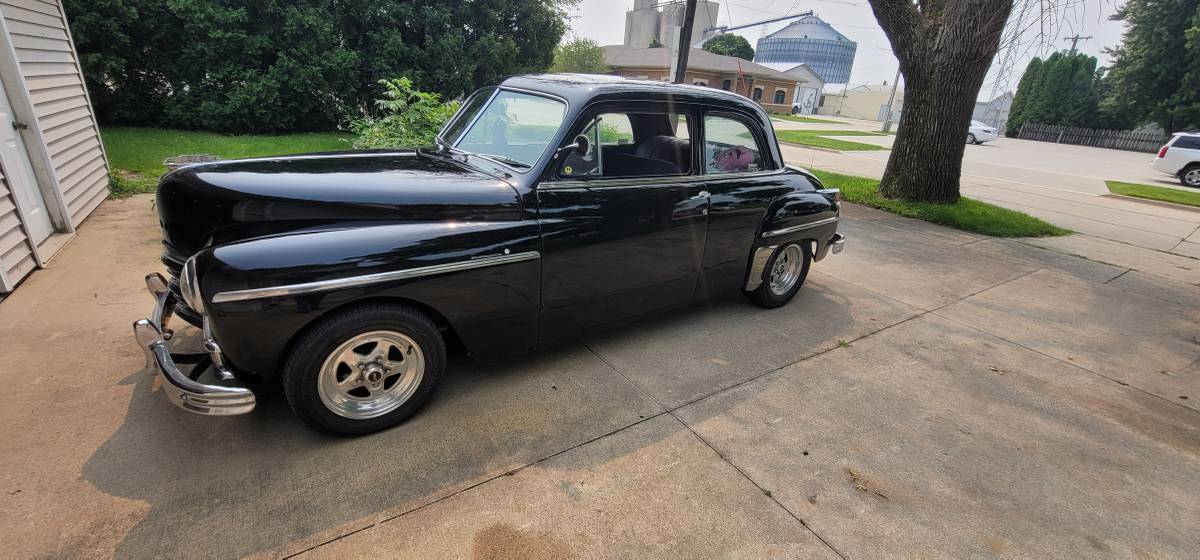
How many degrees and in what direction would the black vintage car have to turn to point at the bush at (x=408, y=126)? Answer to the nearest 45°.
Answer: approximately 135° to its right

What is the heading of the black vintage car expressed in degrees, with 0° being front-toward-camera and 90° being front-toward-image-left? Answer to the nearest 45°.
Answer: approximately 45°

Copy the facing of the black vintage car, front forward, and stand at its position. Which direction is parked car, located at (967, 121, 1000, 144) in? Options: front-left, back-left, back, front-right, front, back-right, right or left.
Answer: back

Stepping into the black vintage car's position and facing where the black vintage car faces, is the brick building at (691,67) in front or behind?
behind

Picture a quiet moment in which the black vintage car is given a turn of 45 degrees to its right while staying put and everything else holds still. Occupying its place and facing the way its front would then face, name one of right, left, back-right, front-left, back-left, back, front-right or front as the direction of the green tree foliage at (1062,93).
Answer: back-right

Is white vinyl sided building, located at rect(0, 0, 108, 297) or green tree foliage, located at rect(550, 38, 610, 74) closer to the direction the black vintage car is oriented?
the white vinyl sided building

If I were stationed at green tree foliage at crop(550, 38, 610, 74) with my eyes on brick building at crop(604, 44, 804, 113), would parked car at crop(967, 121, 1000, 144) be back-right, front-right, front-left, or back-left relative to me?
front-right

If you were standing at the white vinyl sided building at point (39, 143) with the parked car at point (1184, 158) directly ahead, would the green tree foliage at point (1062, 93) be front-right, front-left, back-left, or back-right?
front-left
